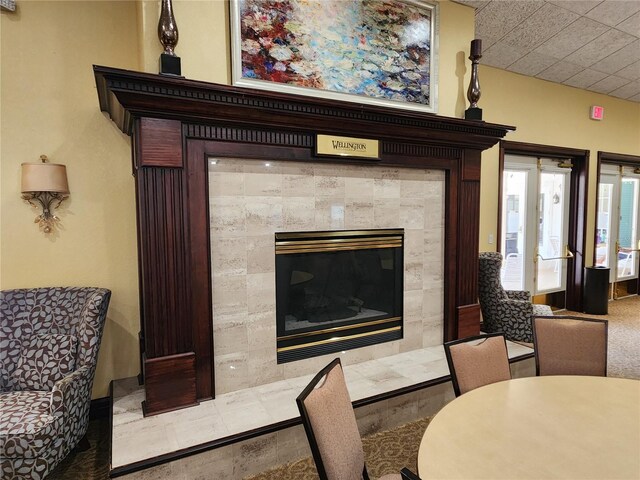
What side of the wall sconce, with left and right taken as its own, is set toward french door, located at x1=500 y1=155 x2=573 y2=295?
left

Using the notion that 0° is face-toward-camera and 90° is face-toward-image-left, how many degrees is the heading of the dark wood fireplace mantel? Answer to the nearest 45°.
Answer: approximately 315°

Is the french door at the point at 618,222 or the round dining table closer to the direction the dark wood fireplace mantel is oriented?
the round dining table

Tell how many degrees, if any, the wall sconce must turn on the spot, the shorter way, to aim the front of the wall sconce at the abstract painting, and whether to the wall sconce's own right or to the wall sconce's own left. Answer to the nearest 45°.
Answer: approximately 45° to the wall sconce's own left

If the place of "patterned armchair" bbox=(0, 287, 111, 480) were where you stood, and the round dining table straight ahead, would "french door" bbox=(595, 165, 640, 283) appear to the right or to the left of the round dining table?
left

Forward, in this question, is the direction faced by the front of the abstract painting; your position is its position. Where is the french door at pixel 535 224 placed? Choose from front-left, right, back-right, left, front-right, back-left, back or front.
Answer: left

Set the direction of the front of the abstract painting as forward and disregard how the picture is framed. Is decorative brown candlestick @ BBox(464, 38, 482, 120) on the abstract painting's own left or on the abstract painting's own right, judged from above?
on the abstract painting's own left

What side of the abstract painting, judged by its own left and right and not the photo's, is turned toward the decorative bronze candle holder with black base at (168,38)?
right
